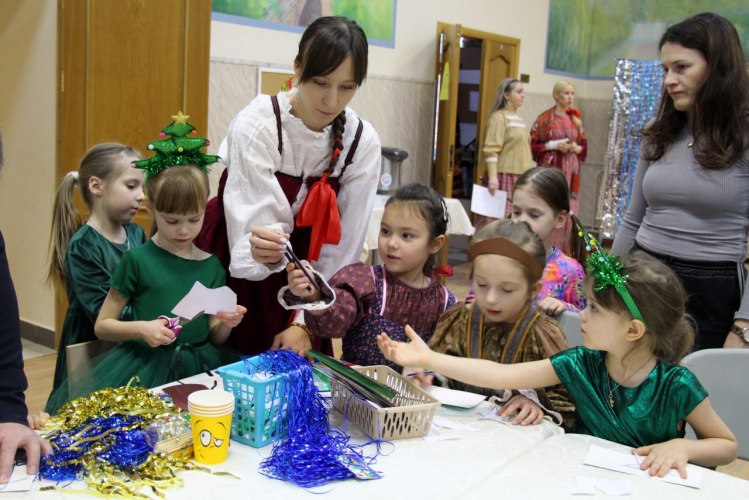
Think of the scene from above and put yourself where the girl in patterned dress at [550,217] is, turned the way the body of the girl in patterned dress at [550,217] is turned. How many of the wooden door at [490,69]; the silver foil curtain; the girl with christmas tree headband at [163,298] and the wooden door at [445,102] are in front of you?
1

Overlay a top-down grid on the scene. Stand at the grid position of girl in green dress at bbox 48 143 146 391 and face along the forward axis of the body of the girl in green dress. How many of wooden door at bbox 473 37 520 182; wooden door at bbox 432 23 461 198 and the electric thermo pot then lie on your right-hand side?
0

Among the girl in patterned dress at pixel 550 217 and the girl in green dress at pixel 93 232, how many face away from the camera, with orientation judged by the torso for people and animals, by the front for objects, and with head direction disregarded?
0

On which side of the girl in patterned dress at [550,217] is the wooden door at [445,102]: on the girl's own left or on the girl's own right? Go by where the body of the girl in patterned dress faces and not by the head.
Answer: on the girl's own right

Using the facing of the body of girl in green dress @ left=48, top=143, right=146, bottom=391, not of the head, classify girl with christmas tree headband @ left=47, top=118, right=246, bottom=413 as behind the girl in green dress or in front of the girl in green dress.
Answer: in front

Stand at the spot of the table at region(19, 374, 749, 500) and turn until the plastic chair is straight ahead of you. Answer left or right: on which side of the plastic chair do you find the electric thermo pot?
left

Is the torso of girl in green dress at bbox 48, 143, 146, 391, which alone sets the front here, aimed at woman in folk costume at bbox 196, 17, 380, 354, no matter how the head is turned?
yes

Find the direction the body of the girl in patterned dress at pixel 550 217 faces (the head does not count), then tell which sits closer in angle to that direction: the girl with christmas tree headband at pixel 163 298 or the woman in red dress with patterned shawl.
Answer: the girl with christmas tree headband

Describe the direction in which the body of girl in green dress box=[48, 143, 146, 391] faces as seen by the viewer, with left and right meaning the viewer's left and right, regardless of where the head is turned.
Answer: facing the viewer and to the right of the viewer

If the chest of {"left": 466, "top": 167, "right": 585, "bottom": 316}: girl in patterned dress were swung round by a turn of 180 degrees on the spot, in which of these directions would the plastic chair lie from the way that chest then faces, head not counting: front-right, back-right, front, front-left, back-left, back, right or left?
right

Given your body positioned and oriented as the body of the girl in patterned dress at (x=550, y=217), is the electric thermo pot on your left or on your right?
on your right

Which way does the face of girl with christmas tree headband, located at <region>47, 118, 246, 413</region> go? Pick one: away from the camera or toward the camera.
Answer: toward the camera
